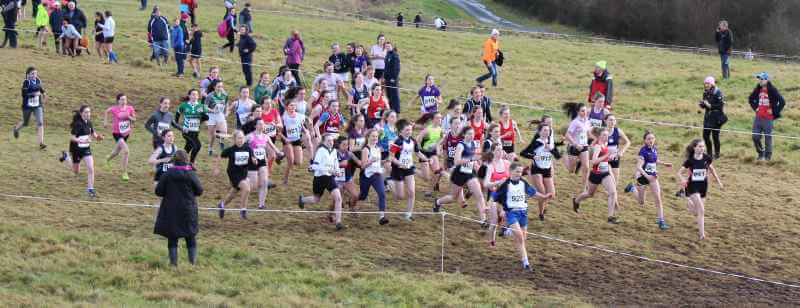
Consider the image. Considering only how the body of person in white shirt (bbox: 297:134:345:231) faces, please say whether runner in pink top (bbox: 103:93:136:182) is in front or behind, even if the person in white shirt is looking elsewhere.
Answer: behind

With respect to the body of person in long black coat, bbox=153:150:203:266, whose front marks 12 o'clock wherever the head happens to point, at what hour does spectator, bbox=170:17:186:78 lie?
The spectator is roughly at 12 o'clock from the person in long black coat.

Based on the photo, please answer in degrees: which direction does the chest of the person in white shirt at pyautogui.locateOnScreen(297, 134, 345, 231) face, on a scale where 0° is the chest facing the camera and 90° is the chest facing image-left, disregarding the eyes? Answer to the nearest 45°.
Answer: approximately 315°

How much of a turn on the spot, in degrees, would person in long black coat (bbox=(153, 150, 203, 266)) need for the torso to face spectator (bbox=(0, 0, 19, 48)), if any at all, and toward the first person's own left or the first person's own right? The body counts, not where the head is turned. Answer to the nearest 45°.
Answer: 0° — they already face them

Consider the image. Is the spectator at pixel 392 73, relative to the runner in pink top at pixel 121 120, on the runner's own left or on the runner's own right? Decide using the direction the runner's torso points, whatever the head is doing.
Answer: on the runner's own left

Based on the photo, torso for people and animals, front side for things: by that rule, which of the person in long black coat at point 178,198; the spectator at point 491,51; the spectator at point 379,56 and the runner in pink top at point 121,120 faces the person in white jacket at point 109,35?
the person in long black coat

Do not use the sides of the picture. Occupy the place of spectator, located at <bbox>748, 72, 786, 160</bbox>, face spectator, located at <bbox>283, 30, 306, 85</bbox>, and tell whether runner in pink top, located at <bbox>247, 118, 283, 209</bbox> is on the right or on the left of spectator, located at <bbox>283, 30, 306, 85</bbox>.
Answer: left

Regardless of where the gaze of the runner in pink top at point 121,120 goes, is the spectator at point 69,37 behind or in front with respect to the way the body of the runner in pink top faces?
behind

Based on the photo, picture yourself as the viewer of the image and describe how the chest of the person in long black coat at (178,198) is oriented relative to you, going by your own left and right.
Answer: facing away from the viewer

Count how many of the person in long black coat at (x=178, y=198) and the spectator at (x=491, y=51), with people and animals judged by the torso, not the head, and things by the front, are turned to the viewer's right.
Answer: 1
